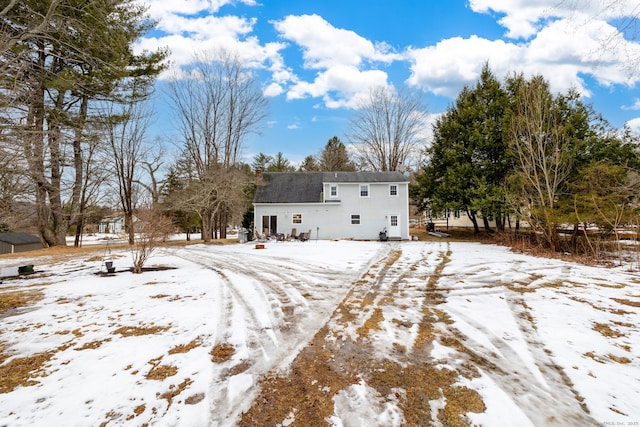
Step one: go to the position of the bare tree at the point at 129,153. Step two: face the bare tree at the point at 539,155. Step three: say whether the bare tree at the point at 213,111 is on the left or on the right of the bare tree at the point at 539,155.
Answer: left

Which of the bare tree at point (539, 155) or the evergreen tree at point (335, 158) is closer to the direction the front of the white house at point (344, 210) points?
the evergreen tree

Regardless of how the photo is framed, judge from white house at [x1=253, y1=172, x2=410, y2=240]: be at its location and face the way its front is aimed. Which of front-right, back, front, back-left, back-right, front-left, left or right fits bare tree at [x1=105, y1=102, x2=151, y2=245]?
left

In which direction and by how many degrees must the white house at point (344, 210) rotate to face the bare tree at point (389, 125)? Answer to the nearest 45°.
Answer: approximately 45° to its right

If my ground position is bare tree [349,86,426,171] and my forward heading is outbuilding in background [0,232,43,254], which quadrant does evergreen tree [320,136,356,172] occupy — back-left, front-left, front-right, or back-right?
front-right

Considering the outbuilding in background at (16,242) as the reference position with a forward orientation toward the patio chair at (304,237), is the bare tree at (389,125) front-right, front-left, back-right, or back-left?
front-left

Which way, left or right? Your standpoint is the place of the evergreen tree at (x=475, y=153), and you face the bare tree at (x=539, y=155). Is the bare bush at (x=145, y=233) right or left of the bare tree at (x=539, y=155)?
right

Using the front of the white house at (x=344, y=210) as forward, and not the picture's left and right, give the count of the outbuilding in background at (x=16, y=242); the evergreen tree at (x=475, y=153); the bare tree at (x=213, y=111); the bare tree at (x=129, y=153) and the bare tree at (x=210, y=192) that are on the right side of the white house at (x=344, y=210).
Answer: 1

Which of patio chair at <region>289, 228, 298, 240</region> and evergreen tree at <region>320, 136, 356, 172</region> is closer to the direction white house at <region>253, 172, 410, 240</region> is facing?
the evergreen tree

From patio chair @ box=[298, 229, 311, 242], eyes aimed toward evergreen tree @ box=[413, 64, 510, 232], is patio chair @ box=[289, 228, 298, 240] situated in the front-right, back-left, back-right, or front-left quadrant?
back-left

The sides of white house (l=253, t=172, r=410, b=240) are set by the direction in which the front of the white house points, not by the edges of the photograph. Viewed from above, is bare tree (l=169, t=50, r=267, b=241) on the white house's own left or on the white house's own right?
on the white house's own left
